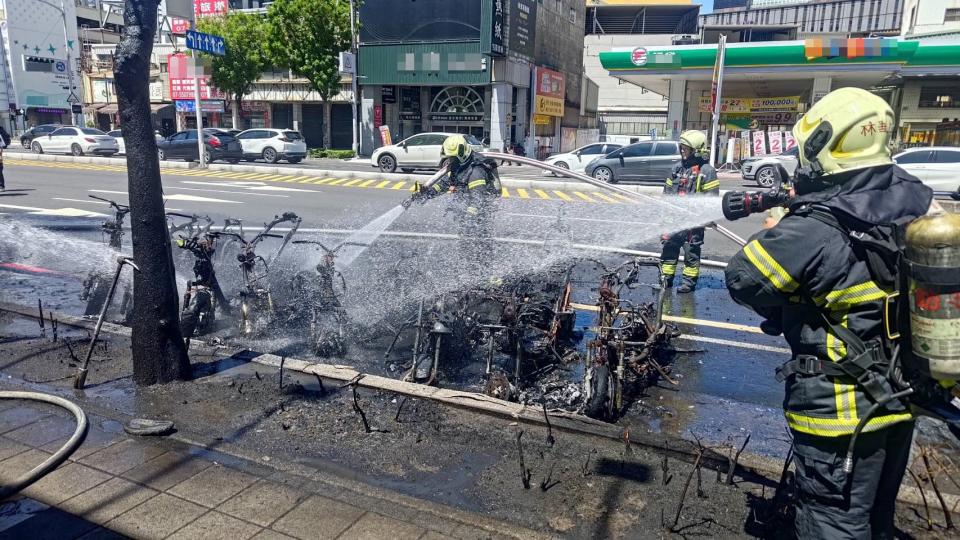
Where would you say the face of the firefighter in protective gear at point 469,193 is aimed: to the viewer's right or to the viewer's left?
to the viewer's left

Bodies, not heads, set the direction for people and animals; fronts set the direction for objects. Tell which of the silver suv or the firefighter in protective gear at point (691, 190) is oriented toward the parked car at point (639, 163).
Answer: the silver suv

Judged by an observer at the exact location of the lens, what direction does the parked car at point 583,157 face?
facing to the left of the viewer

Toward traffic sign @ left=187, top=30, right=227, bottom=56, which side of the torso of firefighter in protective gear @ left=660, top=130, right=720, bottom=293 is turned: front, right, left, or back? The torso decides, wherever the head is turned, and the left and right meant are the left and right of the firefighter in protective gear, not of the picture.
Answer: right

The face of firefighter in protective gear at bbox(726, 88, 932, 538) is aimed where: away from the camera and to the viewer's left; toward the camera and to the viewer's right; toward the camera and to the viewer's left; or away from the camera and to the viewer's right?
away from the camera and to the viewer's left

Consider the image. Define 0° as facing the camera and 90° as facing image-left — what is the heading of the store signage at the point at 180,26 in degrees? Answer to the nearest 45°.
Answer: approximately 0°

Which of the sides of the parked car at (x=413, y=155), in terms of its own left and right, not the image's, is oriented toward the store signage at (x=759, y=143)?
back

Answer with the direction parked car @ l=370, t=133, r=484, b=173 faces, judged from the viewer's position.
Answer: facing to the left of the viewer

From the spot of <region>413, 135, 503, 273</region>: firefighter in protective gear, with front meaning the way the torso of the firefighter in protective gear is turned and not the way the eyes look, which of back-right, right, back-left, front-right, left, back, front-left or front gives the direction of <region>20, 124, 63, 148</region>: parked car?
right

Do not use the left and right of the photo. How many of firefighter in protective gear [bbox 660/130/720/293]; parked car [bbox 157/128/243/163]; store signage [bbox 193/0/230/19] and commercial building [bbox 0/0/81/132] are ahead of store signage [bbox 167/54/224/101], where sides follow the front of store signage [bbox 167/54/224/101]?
2

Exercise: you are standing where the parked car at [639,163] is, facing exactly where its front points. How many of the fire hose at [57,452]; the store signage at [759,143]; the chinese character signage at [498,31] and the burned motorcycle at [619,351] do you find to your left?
2

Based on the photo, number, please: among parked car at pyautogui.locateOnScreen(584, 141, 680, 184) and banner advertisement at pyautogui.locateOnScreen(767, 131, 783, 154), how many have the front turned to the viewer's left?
1

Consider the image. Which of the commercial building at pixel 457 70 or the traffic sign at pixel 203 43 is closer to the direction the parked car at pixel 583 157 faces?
the traffic sign

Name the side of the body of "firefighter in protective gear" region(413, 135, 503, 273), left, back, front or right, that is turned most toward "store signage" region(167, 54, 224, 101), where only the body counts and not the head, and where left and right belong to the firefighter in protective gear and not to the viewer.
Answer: right
